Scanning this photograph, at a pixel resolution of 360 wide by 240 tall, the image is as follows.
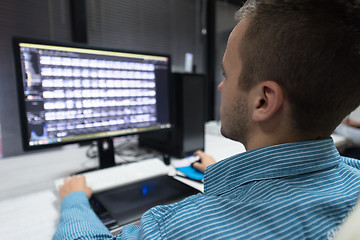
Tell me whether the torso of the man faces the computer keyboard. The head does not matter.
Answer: yes

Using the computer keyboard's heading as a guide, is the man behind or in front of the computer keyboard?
in front

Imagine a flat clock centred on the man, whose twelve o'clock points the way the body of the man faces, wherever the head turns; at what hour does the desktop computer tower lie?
The desktop computer tower is roughly at 1 o'clock from the man.

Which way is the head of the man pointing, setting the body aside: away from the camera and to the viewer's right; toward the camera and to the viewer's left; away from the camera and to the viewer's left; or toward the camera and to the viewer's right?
away from the camera and to the viewer's left

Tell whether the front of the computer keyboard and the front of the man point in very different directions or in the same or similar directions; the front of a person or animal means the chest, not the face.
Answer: very different directions

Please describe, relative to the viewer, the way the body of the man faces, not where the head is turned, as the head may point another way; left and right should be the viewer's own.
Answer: facing away from the viewer and to the left of the viewer

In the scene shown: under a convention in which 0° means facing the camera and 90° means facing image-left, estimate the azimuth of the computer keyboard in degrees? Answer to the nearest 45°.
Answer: approximately 315°
